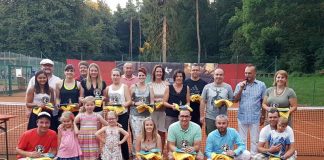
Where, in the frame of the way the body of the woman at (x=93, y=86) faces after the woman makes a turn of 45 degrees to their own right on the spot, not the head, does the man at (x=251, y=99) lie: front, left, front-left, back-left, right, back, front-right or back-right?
back-left

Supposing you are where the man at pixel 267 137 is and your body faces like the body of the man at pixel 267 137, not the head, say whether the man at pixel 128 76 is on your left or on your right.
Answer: on your right

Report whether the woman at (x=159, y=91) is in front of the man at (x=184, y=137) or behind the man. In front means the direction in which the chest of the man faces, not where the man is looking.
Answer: behind

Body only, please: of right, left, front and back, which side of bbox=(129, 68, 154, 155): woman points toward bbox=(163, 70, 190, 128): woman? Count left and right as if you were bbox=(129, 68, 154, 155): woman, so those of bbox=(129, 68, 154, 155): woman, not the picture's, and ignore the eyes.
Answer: left

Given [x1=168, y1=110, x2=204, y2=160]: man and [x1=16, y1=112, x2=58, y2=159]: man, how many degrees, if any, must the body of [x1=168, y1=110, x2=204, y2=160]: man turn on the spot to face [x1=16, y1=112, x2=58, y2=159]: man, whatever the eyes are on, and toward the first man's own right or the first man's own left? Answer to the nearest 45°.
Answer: approximately 90° to the first man's own right

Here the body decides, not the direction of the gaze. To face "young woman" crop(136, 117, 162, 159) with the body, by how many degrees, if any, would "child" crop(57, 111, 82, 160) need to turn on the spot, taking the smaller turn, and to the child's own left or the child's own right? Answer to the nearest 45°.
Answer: approximately 90° to the child's own left

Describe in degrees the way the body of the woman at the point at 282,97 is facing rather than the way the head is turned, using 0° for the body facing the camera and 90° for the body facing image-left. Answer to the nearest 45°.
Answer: approximately 0°

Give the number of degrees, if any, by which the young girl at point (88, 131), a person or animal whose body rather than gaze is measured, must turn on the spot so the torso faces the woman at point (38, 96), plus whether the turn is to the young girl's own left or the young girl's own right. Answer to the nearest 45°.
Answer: approximately 90° to the young girl's own right

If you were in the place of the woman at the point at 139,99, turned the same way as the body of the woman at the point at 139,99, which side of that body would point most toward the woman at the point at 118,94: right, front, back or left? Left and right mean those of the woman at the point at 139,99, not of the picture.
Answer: right

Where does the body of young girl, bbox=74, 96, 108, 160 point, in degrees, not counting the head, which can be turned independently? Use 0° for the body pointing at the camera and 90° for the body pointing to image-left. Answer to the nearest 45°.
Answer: approximately 0°
